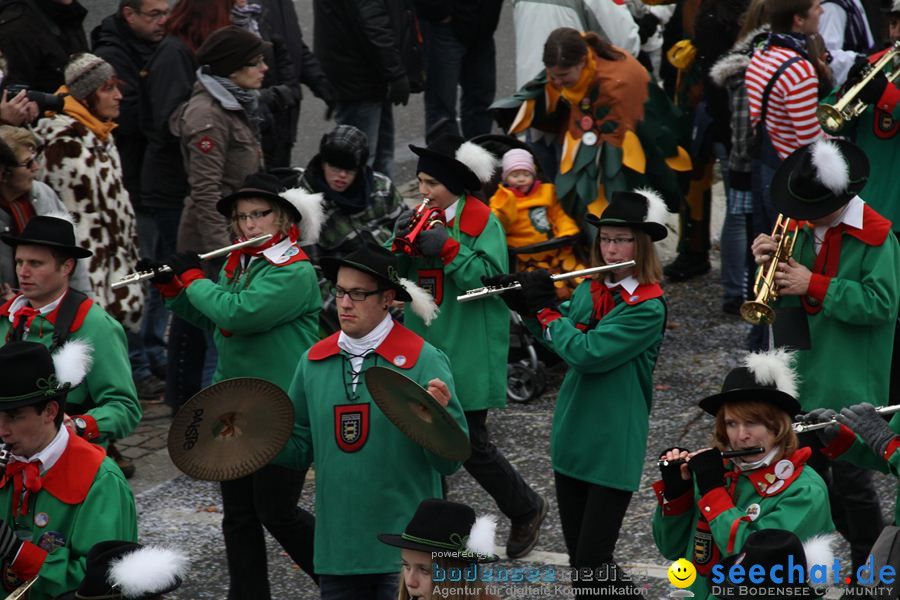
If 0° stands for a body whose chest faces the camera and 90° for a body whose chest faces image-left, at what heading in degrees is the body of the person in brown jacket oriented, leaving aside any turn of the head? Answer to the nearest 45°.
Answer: approximately 270°

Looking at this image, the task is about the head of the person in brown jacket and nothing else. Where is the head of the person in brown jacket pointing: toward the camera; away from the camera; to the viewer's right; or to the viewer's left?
to the viewer's right

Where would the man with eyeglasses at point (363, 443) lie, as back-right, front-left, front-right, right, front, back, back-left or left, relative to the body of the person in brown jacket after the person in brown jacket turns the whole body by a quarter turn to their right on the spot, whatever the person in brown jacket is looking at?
front
